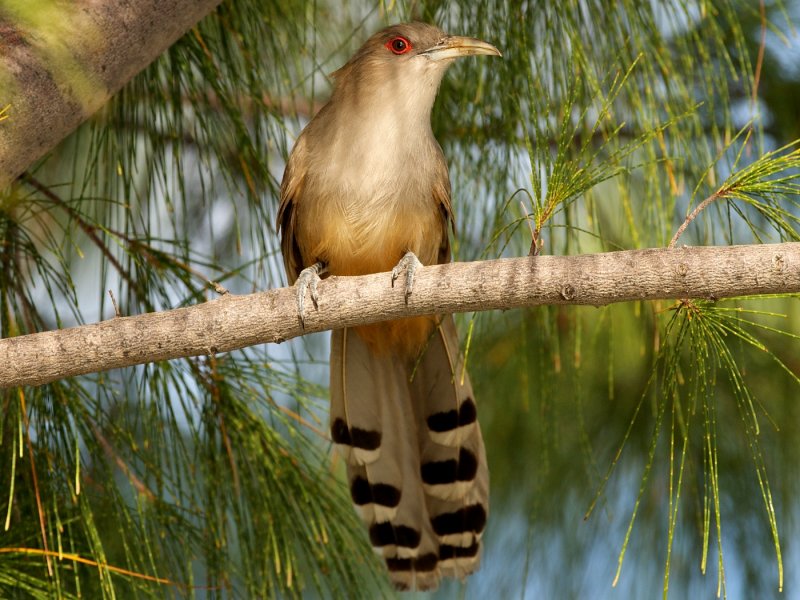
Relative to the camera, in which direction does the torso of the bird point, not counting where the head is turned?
toward the camera

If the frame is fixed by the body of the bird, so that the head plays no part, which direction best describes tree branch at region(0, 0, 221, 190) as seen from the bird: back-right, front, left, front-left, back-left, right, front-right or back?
front-right
